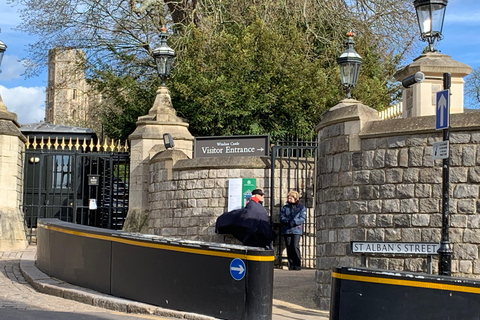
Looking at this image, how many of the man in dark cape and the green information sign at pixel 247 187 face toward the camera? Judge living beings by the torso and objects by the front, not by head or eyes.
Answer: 1

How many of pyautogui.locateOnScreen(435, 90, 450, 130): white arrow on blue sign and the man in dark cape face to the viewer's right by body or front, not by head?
1

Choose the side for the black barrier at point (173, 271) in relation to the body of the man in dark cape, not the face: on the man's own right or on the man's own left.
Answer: on the man's own right

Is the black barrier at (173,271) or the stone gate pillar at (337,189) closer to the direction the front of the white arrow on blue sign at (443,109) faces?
the black barrier

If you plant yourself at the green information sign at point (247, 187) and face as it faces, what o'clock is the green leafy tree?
The green leafy tree is roughly at 6 o'clock from the green information sign.

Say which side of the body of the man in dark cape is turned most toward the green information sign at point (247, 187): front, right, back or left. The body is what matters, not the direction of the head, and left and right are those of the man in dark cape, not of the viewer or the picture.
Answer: left

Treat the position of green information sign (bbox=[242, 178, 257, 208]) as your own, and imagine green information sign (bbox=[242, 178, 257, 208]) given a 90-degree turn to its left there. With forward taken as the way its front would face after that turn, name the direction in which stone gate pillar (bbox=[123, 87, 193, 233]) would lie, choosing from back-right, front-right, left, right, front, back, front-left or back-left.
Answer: back-left

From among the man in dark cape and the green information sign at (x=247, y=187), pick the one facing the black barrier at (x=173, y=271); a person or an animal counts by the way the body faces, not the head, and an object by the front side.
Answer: the green information sign

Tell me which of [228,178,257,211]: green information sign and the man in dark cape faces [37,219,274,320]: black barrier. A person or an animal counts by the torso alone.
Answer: the green information sign

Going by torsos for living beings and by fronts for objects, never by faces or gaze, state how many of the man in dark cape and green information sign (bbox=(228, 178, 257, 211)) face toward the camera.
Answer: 1

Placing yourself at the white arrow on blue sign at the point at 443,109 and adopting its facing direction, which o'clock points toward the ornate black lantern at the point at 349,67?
The ornate black lantern is roughly at 4 o'clock from the white arrow on blue sign.

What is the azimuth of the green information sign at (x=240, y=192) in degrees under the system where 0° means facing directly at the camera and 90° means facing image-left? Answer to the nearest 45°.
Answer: approximately 0°
